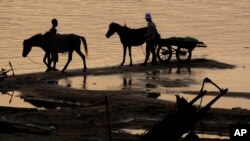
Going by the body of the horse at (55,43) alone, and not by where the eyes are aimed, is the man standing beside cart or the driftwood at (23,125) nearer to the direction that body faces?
the driftwood

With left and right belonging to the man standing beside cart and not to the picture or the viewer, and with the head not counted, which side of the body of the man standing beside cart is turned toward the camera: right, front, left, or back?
left

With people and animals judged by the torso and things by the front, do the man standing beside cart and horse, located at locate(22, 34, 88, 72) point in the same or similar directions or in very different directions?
same or similar directions

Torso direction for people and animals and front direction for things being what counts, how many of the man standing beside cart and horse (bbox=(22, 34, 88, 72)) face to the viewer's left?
2

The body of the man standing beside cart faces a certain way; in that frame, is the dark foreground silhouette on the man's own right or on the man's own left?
on the man's own left

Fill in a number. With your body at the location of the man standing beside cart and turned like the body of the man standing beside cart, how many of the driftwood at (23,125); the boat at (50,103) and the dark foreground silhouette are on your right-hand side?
0

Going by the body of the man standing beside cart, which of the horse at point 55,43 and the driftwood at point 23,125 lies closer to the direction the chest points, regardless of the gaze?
the horse

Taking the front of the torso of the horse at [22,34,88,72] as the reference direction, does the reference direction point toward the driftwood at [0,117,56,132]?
no

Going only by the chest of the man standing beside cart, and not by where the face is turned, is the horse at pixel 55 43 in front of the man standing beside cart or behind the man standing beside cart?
in front

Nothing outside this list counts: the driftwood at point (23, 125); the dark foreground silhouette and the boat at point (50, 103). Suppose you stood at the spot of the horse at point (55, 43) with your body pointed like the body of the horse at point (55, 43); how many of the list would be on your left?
3

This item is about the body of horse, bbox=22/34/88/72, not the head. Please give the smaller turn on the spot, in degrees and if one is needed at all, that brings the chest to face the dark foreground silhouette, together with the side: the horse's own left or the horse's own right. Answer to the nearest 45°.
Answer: approximately 90° to the horse's own left

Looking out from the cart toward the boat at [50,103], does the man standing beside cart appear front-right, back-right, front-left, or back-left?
front-right

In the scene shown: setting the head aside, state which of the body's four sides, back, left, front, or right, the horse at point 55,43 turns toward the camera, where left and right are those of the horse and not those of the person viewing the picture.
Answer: left

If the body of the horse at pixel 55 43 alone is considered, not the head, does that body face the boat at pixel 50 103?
no

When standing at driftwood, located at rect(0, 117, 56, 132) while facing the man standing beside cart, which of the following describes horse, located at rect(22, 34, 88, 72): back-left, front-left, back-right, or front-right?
front-left
